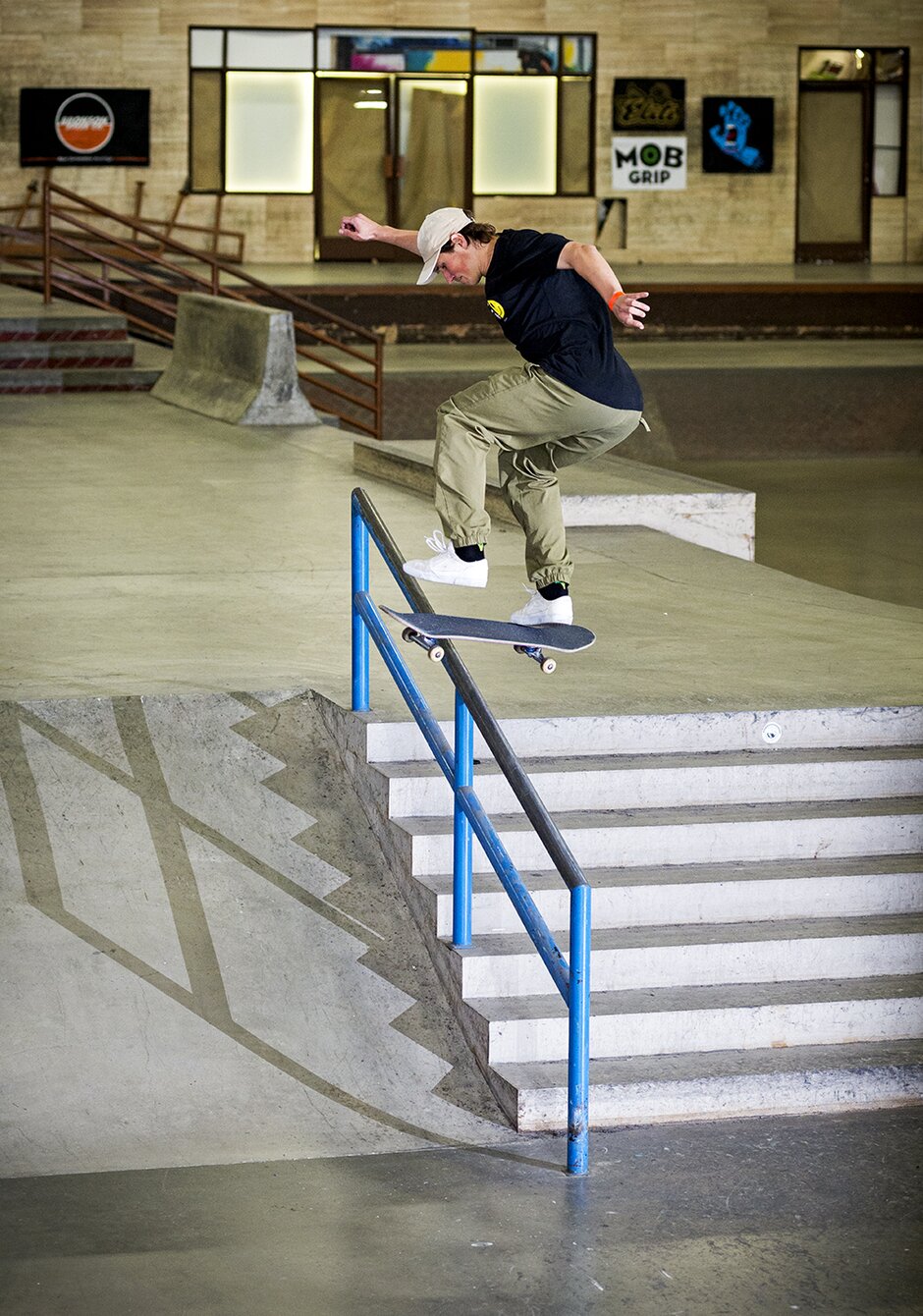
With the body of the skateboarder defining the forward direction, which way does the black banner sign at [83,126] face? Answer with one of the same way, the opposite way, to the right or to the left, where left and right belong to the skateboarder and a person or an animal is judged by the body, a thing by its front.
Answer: to the left

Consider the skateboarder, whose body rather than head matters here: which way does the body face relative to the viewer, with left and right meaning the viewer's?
facing to the left of the viewer

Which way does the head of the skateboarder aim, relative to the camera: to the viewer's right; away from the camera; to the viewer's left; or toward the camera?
to the viewer's left

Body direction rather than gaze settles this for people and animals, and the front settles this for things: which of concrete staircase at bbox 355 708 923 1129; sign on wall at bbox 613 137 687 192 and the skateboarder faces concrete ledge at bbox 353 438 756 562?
the sign on wall

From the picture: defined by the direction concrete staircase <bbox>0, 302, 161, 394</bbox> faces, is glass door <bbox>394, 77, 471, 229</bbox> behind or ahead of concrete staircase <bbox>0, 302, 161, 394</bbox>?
behind

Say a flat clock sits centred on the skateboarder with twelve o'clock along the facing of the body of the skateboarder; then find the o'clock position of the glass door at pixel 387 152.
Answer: The glass door is roughly at 3 o'clock from the skateboarder.

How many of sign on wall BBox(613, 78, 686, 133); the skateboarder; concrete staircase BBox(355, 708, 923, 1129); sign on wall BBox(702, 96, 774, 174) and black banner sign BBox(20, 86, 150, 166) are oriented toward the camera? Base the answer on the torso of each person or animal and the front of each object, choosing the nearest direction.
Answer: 4

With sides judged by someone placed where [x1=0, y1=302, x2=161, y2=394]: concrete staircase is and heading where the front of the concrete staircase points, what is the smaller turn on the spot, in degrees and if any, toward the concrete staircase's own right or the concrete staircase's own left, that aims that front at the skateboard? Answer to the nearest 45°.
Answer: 0° — it already faces it

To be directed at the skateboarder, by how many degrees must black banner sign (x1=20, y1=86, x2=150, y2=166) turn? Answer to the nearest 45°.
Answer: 0° — it already faces them

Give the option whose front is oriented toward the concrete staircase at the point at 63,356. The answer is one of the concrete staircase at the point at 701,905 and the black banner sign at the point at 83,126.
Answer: the black banner sign

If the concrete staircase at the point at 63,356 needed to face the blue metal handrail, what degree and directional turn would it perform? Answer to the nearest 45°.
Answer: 0° — it already faces it
